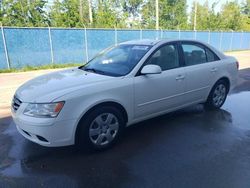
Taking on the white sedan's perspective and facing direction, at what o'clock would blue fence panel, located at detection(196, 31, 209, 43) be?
The blue fence panel is roughly at 5 o'clock from the white sedan.

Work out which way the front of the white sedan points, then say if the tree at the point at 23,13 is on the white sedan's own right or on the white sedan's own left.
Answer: on the white sedan's own right

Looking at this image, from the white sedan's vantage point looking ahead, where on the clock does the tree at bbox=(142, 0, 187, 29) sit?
The tree is roughly at 5 o'clock from the white sedan.

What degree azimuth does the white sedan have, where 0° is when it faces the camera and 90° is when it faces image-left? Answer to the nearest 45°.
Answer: approximately 45°

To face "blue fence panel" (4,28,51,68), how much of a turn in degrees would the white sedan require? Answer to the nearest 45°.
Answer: approximately 90° to its right

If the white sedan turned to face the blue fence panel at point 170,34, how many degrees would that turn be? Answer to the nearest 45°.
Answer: approximately 135° to its right

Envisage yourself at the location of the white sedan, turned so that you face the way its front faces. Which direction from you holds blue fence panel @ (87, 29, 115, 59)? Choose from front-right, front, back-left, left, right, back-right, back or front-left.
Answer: back-right

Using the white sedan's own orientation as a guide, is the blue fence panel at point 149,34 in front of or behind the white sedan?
behind

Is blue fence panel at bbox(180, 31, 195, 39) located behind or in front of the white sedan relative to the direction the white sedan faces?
behind

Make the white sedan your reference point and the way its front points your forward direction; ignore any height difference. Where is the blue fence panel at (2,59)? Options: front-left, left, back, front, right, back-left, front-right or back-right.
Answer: right
